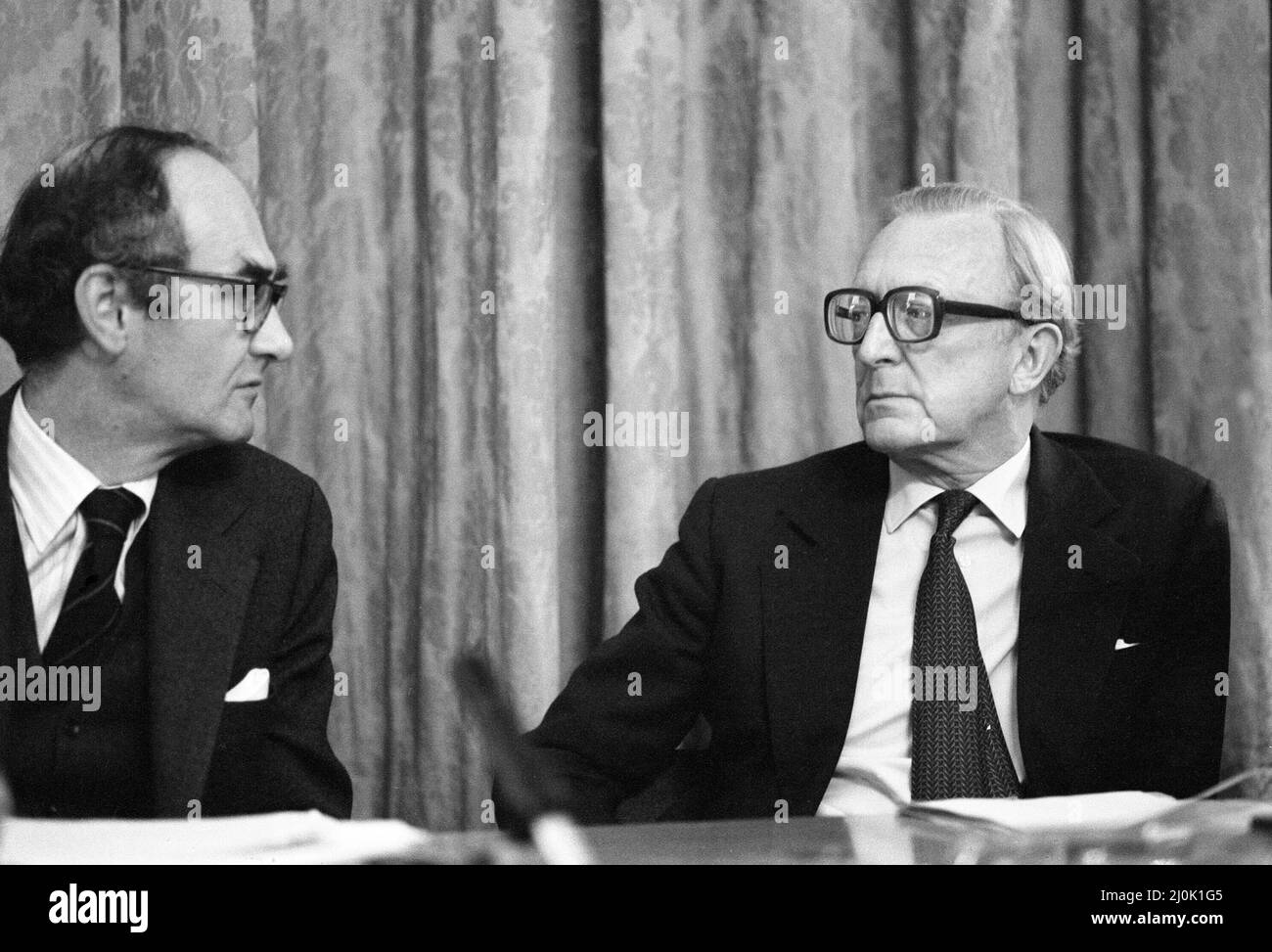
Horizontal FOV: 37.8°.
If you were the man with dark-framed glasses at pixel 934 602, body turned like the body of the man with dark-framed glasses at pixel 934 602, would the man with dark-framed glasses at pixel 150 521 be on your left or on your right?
on your right

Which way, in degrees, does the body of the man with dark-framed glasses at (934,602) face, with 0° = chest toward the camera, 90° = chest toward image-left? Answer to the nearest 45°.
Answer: approximately 0°

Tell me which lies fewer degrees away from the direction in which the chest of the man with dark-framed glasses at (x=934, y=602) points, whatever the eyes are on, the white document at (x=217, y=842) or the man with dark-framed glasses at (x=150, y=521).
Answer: the white document

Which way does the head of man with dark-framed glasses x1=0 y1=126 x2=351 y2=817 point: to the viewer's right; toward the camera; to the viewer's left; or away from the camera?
to the viewer's right

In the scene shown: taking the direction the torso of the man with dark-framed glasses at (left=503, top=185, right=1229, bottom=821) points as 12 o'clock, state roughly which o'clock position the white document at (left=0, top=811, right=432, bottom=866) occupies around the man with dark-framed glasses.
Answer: The white document is roughly at 1 o'clock from the man with dark-framed glasses.

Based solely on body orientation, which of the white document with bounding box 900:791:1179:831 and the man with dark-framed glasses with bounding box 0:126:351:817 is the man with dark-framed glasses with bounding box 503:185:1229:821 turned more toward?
the white document

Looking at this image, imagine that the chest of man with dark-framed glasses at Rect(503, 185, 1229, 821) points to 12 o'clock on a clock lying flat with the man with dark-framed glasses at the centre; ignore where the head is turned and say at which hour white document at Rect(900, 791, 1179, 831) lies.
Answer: The white document is roughly at 12 o'clock from the man with dark-framed glasses.
